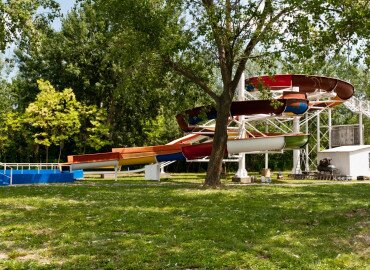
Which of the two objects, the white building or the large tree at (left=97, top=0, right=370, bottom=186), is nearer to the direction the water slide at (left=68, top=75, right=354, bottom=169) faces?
the large tree

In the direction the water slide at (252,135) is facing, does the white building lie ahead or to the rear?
to the rear

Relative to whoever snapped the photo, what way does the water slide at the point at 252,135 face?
facing to the left of the viewer

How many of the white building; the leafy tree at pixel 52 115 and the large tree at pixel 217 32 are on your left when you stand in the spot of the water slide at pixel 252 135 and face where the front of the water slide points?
1

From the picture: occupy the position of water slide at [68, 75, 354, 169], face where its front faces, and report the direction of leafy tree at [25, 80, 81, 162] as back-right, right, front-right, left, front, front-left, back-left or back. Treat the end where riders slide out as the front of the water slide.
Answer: front-right

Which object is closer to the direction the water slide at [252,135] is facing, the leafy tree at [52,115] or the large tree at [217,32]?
the leafy tree

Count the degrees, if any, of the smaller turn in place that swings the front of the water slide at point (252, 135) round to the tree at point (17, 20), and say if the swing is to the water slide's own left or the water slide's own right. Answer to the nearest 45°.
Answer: approximately 45° to the water slide's own left

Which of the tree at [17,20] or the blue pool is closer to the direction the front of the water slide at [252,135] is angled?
the blue pool

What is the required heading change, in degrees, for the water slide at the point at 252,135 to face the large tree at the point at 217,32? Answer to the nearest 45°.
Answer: approximately 90° to its left

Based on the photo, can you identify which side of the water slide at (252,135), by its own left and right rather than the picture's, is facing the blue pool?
front
